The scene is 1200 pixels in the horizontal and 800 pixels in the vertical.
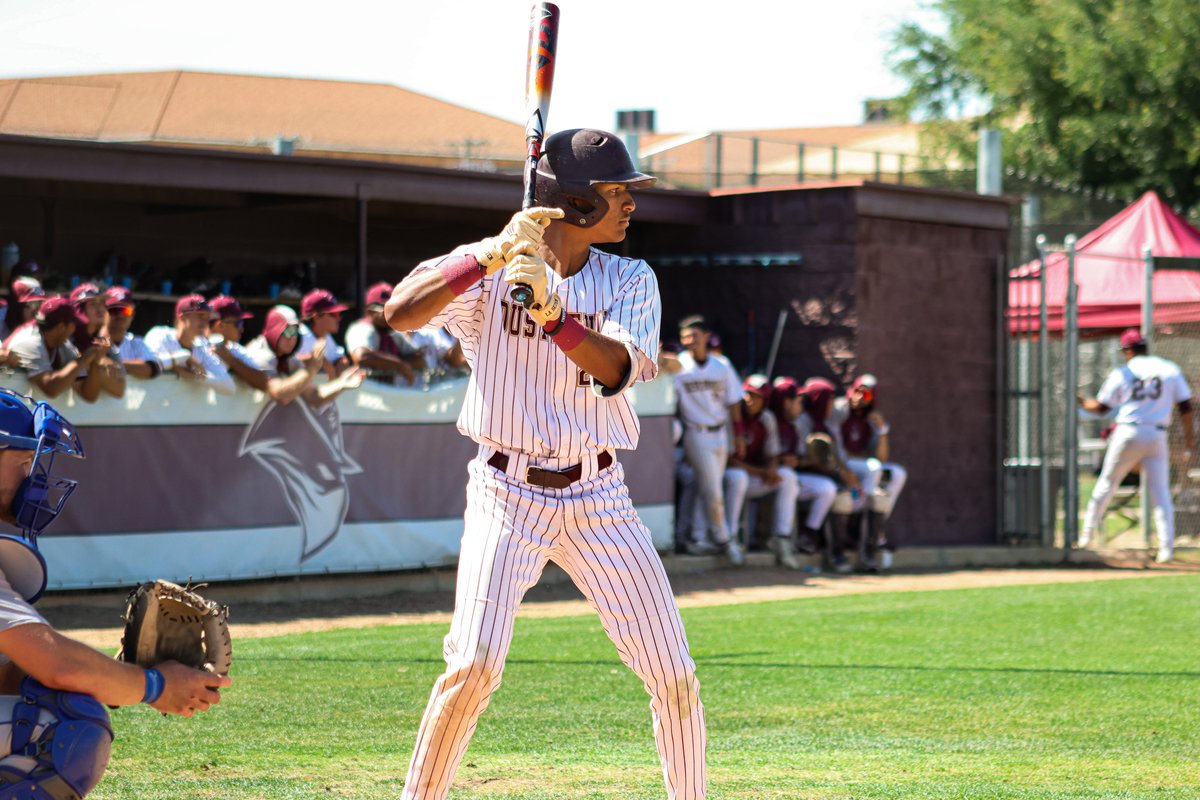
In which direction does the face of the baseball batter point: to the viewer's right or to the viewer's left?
to the viewer's right

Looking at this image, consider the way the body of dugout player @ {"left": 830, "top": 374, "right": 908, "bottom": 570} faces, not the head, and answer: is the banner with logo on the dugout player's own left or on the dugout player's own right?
on the dugout player's own right

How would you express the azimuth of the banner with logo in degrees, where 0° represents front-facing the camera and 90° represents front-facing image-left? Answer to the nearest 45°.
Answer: approximately 0°

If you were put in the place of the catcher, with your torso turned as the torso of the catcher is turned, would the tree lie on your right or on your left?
on your left

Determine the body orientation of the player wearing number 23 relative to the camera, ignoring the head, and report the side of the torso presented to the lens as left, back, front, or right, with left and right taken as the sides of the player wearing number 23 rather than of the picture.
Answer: back

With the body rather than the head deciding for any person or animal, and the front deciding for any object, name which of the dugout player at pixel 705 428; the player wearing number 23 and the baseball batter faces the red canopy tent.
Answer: the player wearing number 23

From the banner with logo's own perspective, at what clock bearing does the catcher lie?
The catcher is roughly at 12 o'clock from the banner with logo.

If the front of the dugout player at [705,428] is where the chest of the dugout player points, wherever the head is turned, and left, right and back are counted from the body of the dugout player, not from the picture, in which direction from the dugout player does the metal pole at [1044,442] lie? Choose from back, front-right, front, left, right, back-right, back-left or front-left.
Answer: back-left

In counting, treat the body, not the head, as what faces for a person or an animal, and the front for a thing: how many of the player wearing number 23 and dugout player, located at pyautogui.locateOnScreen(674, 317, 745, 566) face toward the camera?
1

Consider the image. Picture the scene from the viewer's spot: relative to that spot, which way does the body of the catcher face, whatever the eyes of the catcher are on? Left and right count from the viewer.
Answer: facing to the right of the viewer

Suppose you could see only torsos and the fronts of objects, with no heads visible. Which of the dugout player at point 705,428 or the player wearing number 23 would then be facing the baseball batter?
the dugout player
